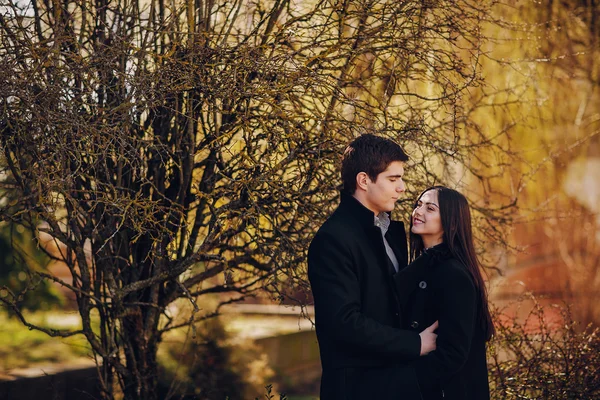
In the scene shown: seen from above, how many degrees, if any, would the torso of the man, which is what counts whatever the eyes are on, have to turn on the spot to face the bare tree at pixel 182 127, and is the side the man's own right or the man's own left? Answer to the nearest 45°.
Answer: approximately 135° to the man's own left

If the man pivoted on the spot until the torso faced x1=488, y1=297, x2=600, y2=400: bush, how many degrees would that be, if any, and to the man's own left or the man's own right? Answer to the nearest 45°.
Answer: approximately 45° to the man's own left

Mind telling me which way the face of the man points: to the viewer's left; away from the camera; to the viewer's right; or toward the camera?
to the viewer's right

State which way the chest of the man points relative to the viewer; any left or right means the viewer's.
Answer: facing to the right of the viewer
